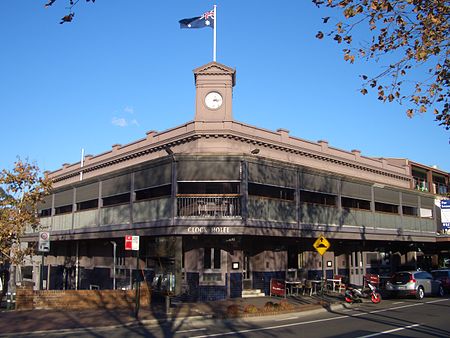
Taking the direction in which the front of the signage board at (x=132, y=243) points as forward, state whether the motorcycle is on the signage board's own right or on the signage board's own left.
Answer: on the signage board's own left

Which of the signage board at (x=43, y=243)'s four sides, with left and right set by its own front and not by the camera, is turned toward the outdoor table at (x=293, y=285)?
left

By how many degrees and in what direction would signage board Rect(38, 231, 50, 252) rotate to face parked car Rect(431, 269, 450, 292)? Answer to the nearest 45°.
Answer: approximately 90° to its left

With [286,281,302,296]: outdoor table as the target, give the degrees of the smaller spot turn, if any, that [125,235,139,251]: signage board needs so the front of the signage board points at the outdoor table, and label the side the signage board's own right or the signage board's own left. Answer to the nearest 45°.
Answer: approximately 135° to the signage board's own left
